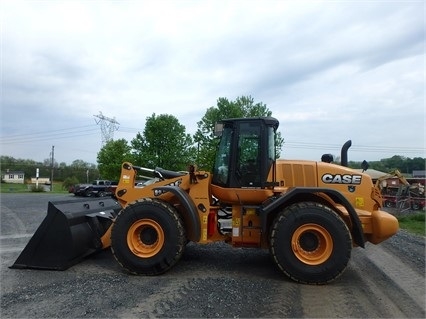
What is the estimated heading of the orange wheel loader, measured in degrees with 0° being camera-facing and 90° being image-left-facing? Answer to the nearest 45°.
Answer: approximately 90°

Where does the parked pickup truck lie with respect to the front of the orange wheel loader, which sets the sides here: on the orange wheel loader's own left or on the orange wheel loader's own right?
on the orange wheel loader's own right

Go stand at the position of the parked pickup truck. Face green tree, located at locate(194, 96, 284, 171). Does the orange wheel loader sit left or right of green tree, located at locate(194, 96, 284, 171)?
right

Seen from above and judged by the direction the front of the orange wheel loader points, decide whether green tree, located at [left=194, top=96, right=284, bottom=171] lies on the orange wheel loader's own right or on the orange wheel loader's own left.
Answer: on the orange wheel loader's own right

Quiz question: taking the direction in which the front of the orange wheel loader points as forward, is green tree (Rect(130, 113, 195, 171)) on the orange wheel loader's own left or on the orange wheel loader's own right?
on the orange wheel loader's own right
